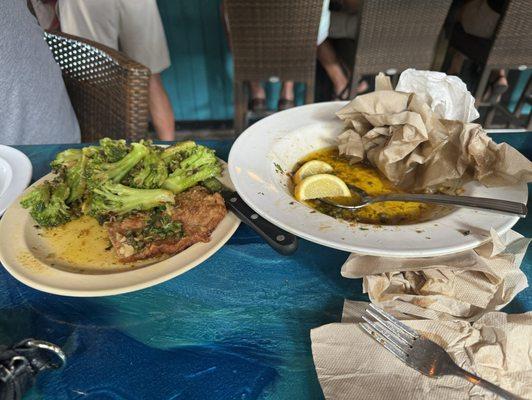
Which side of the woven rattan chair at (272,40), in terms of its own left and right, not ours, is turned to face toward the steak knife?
back

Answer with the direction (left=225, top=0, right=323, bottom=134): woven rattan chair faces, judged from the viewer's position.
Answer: facing away from the viewer

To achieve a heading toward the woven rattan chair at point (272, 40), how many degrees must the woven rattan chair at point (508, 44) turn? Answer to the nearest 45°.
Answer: approximately 90° to its left

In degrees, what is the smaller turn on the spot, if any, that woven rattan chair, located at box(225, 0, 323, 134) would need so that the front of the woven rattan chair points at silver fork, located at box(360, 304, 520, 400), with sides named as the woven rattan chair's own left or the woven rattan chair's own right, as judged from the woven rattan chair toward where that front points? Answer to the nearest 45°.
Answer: approximately 180°

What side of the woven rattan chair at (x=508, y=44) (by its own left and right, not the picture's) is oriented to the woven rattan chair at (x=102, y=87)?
left

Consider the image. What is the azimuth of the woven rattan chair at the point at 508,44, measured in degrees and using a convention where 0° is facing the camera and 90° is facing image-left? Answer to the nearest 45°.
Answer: approximately 135°

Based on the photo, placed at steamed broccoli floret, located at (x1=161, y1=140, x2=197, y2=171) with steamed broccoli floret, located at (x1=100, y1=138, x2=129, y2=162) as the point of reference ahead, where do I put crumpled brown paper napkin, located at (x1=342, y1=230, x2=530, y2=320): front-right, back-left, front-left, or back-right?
back-left

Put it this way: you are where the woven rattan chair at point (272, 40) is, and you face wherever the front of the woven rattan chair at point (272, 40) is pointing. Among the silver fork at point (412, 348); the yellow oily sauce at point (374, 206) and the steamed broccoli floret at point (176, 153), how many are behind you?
3

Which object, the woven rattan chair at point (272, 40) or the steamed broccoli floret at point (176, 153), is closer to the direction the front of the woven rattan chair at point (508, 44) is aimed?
the woven rattan chair

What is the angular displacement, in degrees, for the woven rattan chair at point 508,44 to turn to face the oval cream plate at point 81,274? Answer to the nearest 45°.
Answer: approximately 135° to its left

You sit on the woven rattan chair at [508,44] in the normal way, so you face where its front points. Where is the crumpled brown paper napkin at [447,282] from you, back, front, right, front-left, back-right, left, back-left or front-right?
back-left

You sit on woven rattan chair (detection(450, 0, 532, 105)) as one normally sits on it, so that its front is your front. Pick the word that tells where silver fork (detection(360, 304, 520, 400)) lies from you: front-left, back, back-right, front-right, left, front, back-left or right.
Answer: back-left

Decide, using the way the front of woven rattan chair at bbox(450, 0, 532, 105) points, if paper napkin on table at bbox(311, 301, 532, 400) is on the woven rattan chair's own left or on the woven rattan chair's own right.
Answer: on the woven rattan chair's own left
